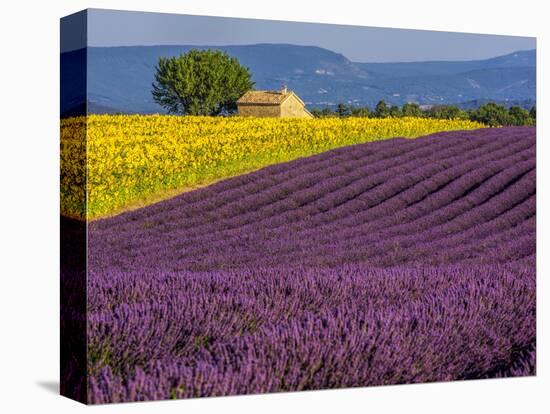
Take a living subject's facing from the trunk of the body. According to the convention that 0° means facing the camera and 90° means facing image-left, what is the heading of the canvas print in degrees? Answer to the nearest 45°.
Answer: approximately 315°
